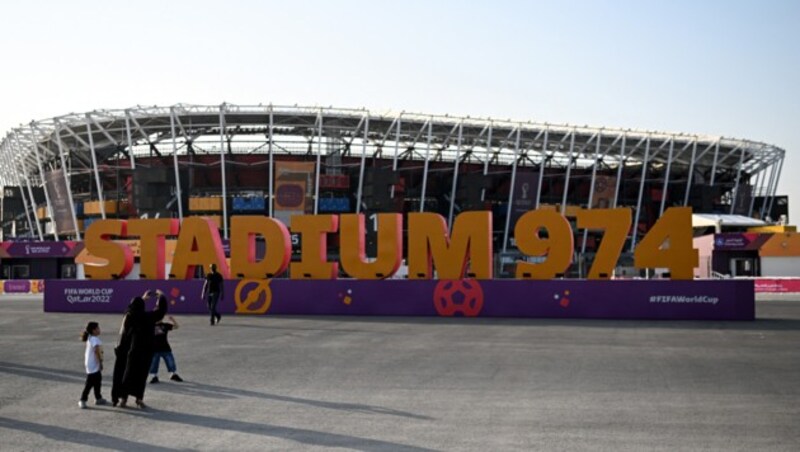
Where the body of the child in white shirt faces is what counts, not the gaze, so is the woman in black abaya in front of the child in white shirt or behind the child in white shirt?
in front

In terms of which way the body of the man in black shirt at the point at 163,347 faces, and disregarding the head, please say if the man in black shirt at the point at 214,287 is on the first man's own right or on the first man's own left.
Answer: on the first man's own left

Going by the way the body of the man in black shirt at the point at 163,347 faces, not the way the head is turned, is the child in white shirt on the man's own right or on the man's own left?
on the man's own right

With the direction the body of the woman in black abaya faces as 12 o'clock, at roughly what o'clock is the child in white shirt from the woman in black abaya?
The child in white shirt is roughly at 8 o'clock from the woman in black abaya.

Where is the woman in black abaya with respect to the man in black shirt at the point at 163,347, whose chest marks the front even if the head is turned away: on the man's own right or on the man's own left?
on the man's own right

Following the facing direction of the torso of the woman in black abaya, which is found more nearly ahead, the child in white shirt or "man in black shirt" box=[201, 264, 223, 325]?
the man in black shirt

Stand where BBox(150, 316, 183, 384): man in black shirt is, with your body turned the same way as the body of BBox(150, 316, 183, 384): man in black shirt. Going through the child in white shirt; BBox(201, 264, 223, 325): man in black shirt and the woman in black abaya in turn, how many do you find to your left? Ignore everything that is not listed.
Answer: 1

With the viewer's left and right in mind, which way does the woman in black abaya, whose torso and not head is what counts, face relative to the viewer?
facing away from the viewer and to the right of the viewer

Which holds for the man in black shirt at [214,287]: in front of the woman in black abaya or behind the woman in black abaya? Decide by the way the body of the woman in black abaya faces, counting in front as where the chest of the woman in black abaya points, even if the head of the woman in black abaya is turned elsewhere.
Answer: in front

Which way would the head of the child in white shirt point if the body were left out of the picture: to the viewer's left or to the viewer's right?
to the viewer's right
